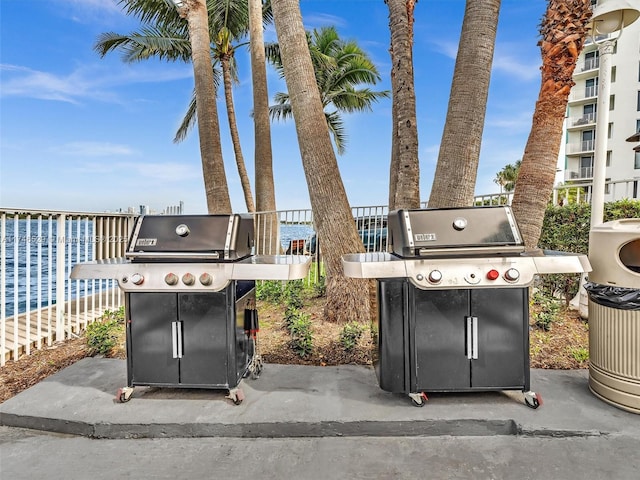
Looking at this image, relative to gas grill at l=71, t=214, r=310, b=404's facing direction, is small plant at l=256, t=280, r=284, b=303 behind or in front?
behind

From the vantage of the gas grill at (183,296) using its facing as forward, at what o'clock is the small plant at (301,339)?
The small plant is roughly at 8 o'clock from the gas grill.

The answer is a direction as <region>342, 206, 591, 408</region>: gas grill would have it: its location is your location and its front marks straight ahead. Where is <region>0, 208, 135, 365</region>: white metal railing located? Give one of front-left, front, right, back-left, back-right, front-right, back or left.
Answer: right

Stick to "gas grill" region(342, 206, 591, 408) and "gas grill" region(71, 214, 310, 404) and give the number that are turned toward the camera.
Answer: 2

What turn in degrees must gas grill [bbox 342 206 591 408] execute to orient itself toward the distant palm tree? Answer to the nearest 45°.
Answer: approximately 180°

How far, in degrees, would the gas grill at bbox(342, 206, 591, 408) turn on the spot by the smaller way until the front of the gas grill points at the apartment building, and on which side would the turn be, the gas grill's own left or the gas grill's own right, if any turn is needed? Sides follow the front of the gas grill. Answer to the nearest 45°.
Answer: approximately 180°

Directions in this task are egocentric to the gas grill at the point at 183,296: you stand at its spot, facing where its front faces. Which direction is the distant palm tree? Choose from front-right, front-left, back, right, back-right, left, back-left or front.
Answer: back-left

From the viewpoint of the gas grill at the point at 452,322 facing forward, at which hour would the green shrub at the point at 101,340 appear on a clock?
The green shrub is roughly at 3 o'clock from the gas grill.

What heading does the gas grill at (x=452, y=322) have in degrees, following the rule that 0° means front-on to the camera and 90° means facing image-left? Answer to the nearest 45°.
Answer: approximately 0°

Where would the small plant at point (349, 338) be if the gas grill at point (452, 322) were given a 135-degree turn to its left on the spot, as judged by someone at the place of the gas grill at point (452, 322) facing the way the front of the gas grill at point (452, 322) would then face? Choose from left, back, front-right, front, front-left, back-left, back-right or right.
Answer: left

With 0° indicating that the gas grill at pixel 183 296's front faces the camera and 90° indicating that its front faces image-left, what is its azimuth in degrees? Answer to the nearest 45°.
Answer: approximately 0°

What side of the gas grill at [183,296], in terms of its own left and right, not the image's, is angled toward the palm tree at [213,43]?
back

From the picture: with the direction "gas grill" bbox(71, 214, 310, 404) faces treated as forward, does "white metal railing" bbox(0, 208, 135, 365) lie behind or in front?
behind

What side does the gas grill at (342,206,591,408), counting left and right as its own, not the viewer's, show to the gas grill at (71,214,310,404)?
right

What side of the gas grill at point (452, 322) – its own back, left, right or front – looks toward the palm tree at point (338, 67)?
back
